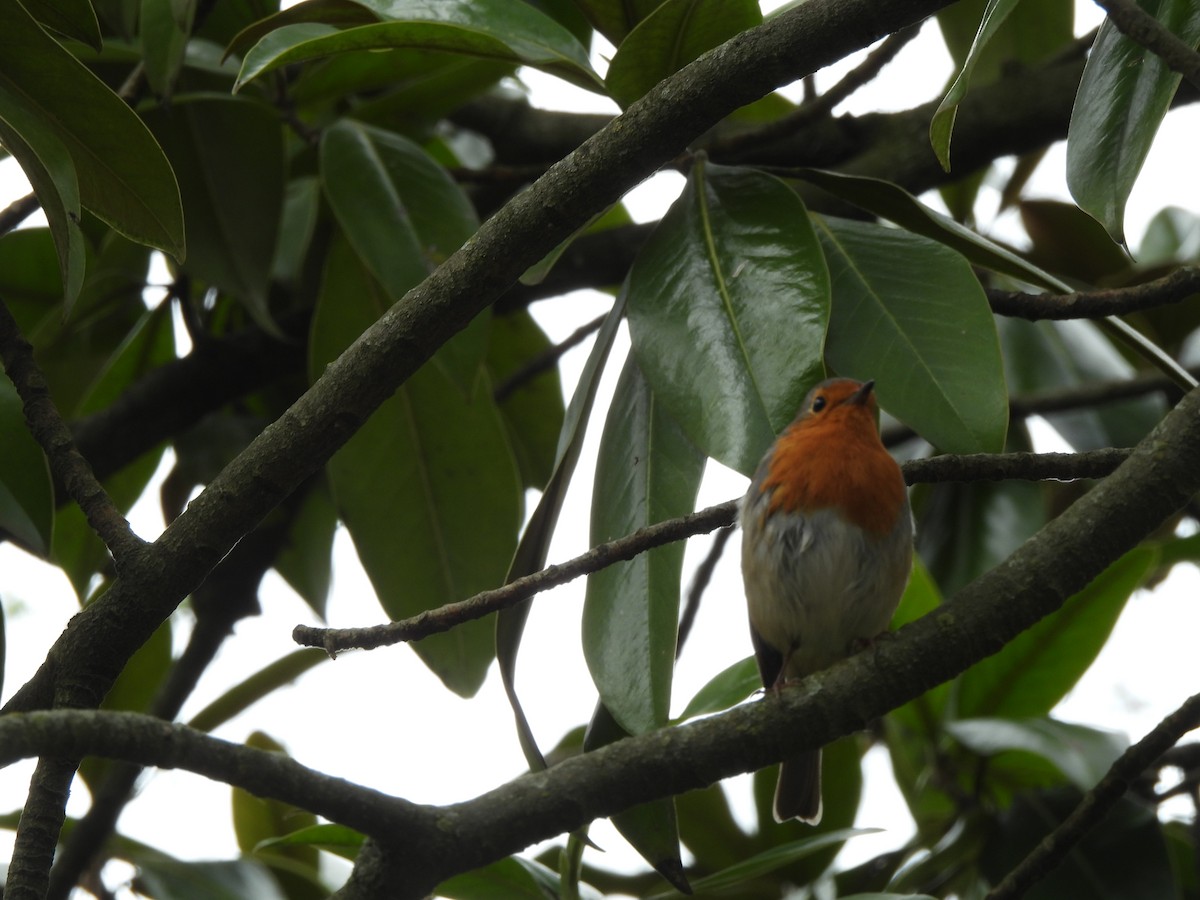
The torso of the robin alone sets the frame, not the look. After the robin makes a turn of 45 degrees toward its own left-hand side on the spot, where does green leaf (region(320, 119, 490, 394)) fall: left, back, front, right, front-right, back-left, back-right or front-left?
back-right

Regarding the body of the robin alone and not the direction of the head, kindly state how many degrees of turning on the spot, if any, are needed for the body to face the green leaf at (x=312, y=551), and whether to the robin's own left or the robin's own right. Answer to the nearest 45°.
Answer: approximately 135° to the robin's own right

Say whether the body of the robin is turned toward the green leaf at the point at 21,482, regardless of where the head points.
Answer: no

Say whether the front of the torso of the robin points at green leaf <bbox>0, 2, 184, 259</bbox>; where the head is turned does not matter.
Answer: no

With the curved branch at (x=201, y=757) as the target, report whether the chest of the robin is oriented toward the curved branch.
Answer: no

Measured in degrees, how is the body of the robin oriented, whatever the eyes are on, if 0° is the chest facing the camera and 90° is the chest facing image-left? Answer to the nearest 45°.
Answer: approximately 315°

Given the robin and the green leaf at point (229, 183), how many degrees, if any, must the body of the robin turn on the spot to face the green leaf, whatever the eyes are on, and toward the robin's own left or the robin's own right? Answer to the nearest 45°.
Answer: approximately 90° to the robin's own right

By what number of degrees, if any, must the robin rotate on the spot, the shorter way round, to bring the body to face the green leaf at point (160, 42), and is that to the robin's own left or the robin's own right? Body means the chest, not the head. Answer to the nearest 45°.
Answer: approximately 90° to the robin's own right

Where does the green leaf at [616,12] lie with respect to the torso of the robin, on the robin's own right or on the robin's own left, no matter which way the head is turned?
on the robin's own right
